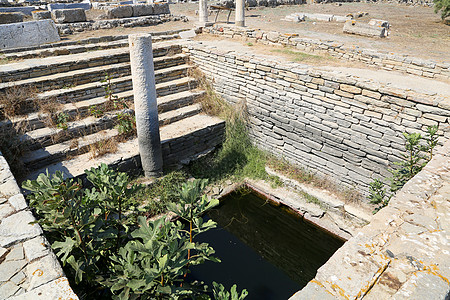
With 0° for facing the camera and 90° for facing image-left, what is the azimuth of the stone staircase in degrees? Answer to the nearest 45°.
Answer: approximately 315°

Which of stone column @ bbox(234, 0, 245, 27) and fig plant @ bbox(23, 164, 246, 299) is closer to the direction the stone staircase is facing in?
the fig plant

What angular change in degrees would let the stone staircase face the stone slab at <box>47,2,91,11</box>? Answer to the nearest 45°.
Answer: approximately 135° to its left

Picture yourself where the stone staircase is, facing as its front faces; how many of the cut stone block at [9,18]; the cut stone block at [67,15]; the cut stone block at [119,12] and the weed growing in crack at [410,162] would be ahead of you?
1

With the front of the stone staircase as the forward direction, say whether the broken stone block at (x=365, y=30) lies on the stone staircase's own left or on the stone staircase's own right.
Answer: on the stone staircase's own left

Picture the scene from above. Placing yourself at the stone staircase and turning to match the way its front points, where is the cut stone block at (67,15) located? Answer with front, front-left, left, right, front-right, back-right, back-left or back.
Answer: back-left

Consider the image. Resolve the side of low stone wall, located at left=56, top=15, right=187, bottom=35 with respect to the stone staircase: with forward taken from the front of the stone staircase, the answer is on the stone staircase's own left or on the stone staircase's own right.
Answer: on the stone staircase's own left

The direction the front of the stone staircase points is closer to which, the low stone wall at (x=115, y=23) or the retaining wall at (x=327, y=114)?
the retaining wall

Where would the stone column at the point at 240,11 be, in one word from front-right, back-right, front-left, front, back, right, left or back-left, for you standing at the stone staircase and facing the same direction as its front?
left

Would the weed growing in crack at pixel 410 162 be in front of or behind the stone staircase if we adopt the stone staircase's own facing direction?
in front

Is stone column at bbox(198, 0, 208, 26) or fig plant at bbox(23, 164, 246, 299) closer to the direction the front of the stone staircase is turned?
the fig plant

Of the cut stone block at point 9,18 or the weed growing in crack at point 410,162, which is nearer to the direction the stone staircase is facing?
the weed growing in crack

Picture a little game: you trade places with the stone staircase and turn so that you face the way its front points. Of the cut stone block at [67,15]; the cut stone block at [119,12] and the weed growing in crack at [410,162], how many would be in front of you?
1

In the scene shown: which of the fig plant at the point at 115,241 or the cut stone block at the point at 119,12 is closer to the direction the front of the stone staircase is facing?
the fig plant

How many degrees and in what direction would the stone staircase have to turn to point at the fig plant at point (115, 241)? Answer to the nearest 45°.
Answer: approximately 45° to its right

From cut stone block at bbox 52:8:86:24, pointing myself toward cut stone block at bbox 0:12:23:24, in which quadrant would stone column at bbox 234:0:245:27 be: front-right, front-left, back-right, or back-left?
back-left

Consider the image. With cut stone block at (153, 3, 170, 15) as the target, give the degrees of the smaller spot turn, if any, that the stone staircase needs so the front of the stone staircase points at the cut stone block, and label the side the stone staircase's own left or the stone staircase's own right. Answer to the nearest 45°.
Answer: approximately 135° to the stone staircase's own left
